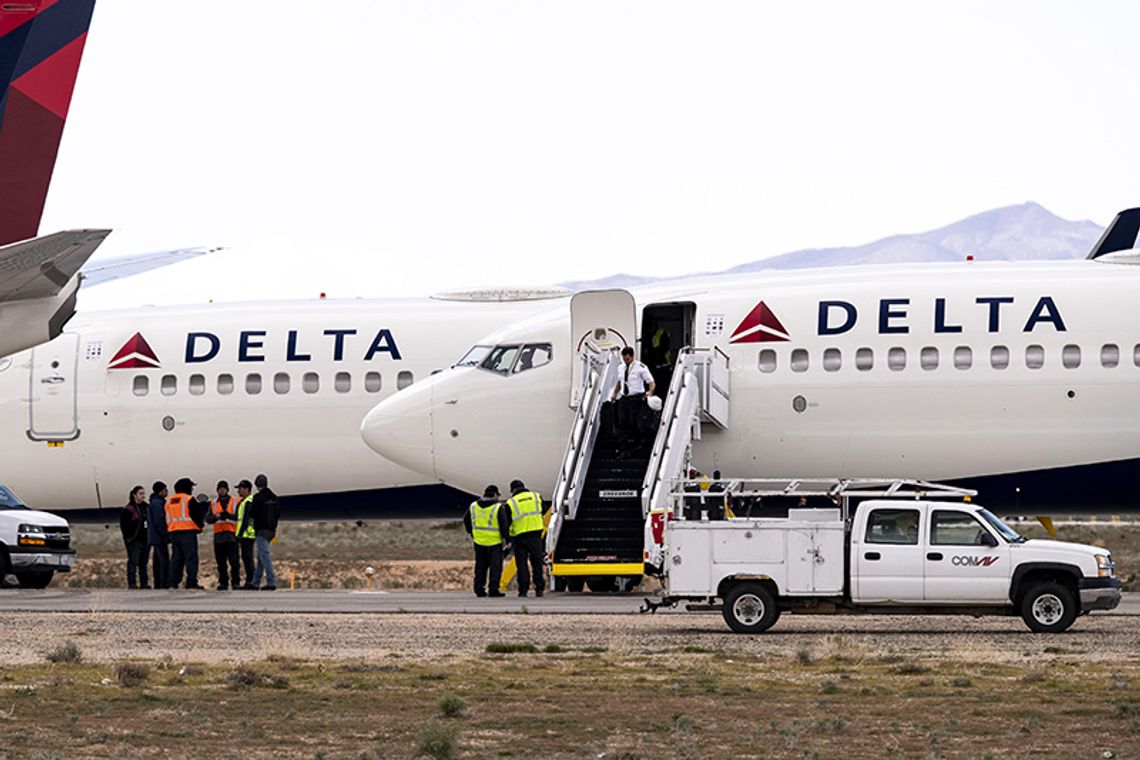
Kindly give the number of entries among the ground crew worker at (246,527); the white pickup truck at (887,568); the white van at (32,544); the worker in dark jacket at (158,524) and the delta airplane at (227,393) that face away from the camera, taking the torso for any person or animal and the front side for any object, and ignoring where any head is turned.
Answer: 0

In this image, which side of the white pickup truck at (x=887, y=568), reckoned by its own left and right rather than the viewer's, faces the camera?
right

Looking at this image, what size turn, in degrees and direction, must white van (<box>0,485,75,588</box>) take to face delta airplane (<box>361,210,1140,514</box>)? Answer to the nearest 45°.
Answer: approximately 45° to its left

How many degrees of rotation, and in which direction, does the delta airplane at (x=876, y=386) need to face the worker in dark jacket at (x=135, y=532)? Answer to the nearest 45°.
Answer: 0° — it already faces them

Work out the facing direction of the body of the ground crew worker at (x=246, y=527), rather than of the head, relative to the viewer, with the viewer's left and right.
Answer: facing to the left of the viewer

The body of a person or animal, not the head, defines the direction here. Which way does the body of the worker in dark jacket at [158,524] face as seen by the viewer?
to the viewer's right

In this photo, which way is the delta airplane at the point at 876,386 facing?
to the viewer's left

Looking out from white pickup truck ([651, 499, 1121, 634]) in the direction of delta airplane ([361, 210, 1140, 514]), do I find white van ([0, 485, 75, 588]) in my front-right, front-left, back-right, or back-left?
front-left

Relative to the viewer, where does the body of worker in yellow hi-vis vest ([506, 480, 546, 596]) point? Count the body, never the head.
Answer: away from the camera

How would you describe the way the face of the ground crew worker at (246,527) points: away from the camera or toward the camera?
toward the camera

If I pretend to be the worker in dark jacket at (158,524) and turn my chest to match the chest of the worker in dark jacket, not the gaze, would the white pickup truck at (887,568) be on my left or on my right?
on my right

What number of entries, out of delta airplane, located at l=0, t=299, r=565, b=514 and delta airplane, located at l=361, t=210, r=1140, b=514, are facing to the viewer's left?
2

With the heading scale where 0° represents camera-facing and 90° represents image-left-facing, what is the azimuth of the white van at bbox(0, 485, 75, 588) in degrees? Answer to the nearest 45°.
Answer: approximately 315°

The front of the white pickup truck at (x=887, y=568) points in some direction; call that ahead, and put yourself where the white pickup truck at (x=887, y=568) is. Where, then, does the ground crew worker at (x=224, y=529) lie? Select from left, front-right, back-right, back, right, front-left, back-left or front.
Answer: back-left

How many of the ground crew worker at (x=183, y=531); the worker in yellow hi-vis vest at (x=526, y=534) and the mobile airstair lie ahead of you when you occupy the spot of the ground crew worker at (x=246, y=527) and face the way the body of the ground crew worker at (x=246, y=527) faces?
1
